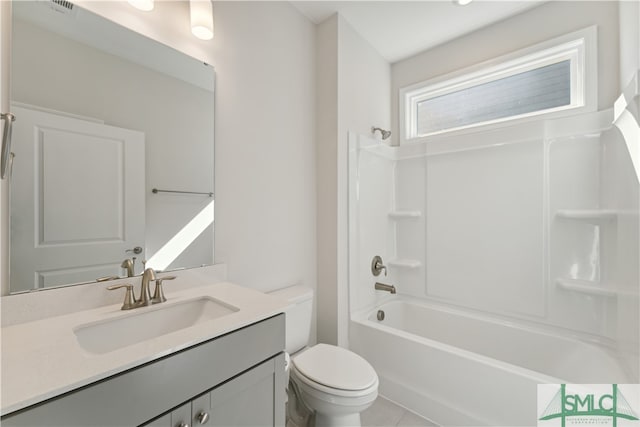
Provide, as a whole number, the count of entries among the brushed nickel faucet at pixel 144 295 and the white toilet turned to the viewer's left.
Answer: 0

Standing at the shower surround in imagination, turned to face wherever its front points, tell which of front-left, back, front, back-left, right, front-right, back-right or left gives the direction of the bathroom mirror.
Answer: front

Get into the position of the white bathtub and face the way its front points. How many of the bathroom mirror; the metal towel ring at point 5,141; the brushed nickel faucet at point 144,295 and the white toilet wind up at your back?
0

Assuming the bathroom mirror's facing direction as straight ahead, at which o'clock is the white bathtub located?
The white bathtub is roughly at 11 o'clock from the bathroom mirror.

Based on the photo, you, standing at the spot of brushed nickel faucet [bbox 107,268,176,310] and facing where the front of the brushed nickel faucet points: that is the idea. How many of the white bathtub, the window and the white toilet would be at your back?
0

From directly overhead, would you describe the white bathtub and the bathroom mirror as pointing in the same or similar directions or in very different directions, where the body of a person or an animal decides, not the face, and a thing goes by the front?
very different directions

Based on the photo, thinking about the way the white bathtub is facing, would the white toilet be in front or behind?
in front

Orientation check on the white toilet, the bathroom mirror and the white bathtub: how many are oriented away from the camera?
0

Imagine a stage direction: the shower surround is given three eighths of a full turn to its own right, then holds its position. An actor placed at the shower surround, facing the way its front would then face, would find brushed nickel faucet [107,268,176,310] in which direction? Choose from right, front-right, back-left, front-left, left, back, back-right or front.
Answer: back-left

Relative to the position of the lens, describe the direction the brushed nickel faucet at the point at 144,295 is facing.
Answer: facing the viewer and to the right of the viewer

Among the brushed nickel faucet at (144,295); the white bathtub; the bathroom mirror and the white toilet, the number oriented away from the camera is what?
0

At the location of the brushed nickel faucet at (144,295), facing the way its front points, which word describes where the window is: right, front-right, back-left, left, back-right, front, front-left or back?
front-left

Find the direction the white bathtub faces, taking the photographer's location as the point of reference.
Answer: facing the viewer and to the left of the viewer

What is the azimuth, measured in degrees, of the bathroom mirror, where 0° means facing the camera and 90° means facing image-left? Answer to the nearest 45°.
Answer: approximately 315°

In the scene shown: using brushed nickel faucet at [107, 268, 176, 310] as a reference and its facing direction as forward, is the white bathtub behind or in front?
in front

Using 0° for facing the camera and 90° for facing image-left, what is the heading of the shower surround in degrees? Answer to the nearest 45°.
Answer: approximately 45°
